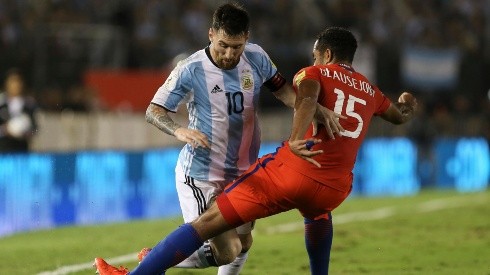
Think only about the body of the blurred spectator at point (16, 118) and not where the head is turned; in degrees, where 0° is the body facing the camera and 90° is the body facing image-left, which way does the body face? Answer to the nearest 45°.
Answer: approximately 0°

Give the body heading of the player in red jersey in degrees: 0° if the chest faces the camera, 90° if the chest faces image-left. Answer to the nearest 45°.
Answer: approximately 135°

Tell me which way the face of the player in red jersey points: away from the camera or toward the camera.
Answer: away from the camera

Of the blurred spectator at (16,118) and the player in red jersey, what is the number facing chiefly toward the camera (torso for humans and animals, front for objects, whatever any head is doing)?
1

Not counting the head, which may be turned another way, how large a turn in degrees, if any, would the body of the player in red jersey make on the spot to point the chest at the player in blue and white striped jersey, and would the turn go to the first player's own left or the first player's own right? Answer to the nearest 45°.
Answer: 0° — they already face them
